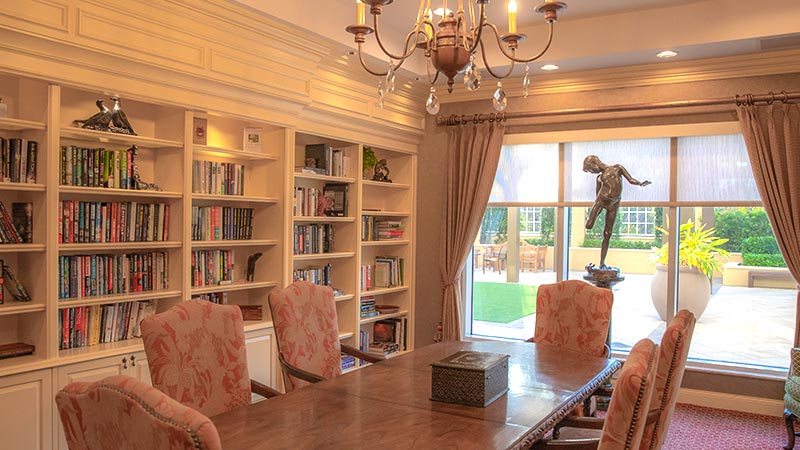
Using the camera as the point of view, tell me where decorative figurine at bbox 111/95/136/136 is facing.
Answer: facing to the left of the viewer

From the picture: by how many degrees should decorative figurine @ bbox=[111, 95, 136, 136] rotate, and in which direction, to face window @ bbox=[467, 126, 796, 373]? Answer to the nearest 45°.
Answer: approximately 180°

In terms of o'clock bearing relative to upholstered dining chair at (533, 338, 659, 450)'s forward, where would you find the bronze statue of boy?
The bronze statue of boy is roughly at 3 o'clock from the upholstered dining chair.

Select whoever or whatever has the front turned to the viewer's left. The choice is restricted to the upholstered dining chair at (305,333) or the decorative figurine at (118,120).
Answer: the decorative figurine

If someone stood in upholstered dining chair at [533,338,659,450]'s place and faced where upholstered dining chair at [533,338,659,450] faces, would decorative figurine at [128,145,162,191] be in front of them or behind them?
in front

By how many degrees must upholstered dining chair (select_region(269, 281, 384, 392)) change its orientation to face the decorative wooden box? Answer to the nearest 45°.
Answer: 0° — it already faces it

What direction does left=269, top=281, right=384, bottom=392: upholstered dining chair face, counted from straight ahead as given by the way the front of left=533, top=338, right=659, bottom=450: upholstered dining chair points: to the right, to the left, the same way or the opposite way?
the opposite way

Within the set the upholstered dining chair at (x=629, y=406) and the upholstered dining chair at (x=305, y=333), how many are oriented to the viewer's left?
1

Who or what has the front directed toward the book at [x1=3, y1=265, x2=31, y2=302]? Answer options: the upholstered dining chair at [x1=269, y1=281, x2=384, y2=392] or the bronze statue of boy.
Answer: the bronze statue of boy

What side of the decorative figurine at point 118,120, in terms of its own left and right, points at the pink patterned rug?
back
